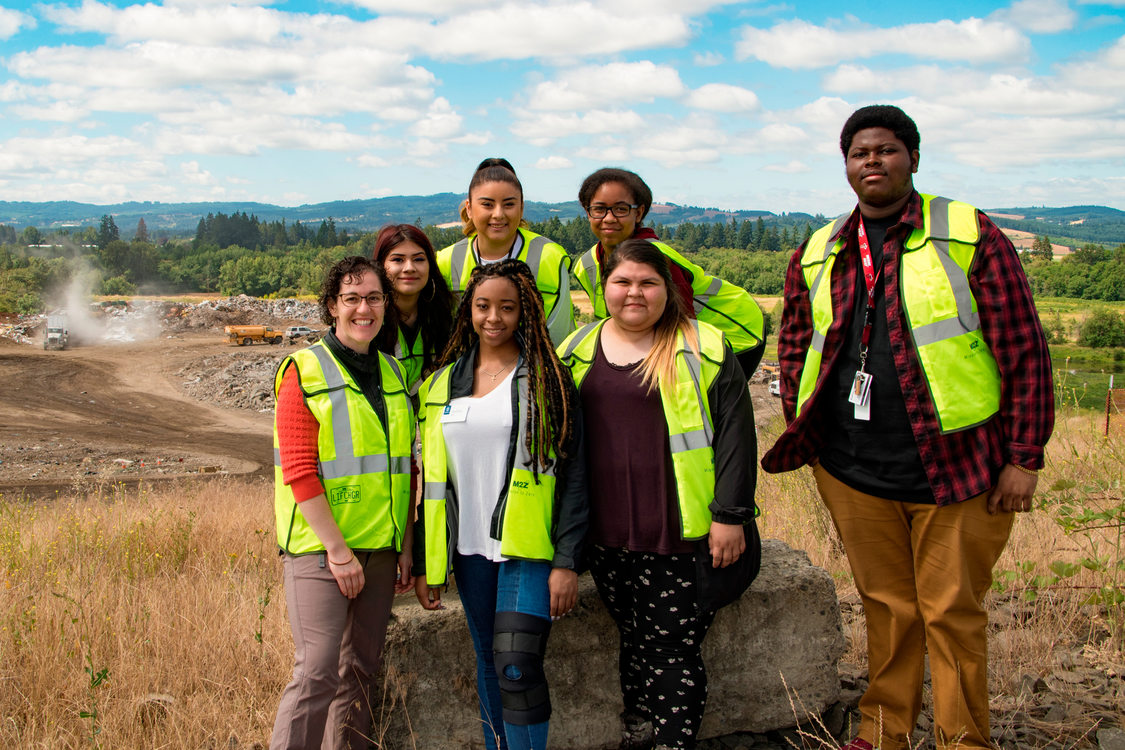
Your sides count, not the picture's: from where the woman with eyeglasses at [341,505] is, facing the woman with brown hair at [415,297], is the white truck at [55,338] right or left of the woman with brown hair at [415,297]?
left

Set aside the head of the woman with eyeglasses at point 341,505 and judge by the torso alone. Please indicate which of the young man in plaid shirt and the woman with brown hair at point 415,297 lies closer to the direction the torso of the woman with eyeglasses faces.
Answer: the young man in plaid shirt

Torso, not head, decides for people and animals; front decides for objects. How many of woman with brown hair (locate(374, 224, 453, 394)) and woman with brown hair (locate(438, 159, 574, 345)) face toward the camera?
2

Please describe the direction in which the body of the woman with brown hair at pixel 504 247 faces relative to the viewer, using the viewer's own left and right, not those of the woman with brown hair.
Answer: facing the viewer

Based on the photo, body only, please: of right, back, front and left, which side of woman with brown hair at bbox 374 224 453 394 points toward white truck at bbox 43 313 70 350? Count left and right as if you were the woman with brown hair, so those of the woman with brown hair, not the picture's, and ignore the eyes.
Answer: back

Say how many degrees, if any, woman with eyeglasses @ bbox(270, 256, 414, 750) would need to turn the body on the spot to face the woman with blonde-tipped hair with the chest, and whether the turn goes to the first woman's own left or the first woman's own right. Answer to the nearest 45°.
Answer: approximately 45° to the first woman's own left

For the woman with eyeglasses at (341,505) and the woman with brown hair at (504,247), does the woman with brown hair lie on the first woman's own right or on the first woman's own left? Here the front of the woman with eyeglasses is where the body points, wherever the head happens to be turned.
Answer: on the first woman's own left

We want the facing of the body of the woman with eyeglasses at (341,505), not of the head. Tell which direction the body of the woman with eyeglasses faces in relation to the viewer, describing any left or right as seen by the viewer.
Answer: facing the viewer and to the right of the viewer

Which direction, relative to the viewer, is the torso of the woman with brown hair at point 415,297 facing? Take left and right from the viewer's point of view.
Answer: facing the viewer
